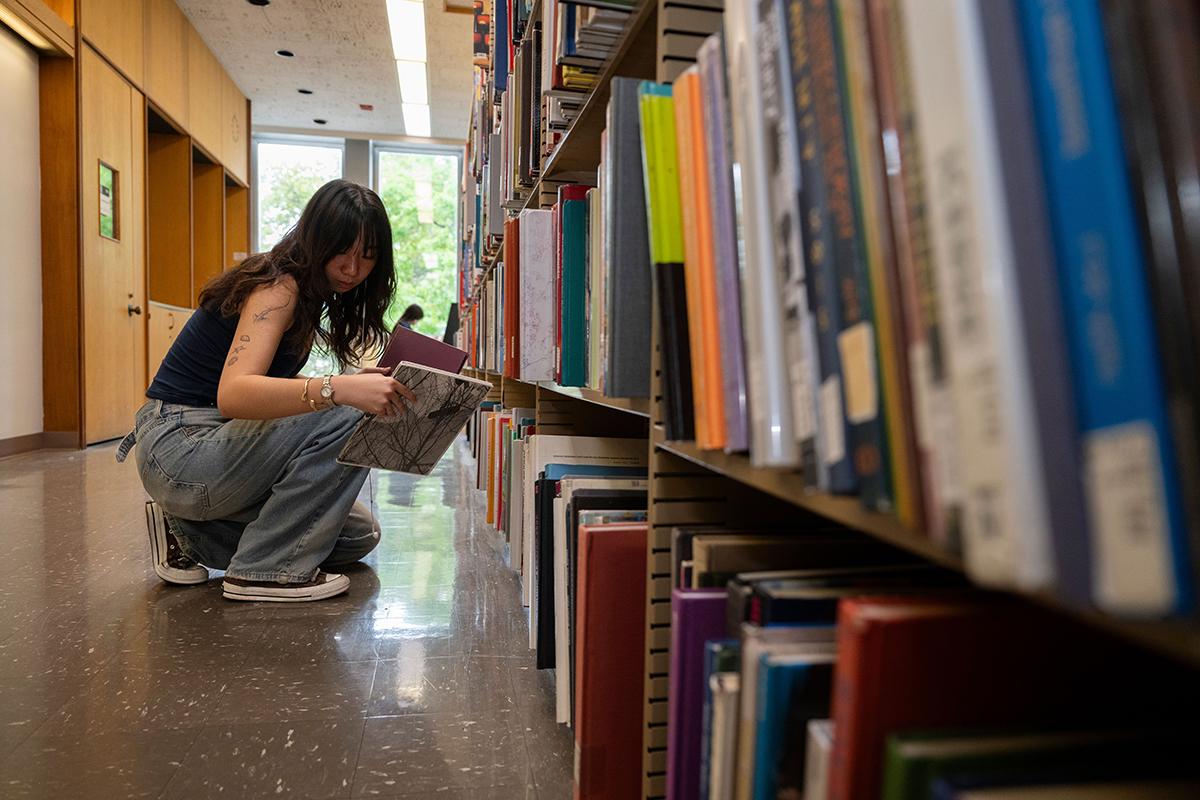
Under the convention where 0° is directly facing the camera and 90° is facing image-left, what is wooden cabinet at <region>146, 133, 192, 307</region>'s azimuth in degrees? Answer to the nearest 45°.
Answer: approximately 315°

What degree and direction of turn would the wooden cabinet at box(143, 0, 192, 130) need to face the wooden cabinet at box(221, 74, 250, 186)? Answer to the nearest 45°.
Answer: approximately 135° to its left

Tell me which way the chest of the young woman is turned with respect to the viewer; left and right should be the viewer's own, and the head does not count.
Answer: facing to the right of the viewer

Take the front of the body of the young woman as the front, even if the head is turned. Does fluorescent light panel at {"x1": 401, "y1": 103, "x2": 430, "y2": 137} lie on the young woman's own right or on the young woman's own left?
on the young woman's own left

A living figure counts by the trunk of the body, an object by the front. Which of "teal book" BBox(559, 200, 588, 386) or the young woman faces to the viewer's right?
the young woman

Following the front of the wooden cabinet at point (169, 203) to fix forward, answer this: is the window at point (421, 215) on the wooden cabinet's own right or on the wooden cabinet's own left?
on the wooden cabinet's own left

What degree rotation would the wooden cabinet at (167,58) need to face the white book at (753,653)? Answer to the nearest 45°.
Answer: approximately 45° to its right
